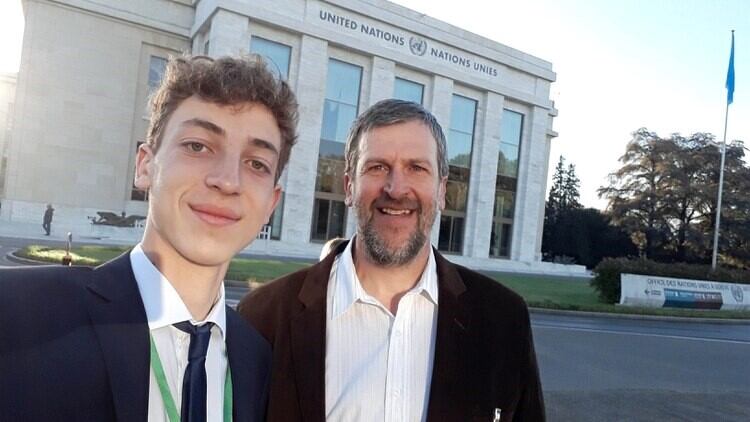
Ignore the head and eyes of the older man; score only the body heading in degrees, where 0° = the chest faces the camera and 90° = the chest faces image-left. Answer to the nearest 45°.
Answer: approximately 0°

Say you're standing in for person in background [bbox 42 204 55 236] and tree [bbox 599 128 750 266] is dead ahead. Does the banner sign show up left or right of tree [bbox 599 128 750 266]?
right

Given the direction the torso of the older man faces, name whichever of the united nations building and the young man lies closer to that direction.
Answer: the young man

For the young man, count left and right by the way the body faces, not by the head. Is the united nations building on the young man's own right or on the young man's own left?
on the young man's own left

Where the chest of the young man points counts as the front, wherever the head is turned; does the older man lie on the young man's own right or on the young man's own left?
on the young man's own left

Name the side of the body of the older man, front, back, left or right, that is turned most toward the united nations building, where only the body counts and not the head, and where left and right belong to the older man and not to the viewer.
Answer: back

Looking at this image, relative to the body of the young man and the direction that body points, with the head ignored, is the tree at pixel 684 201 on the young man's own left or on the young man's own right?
on the young man's own left

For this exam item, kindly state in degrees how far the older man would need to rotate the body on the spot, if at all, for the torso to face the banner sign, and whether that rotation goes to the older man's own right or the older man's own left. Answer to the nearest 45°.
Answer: approximately 135° to the older man's own left

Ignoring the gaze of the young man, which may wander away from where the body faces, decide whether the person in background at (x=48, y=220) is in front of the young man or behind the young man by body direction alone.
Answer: behind

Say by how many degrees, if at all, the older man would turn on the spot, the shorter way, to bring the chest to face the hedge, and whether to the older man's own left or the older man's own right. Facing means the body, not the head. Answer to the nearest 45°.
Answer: approximately 135° to the older man's own left
